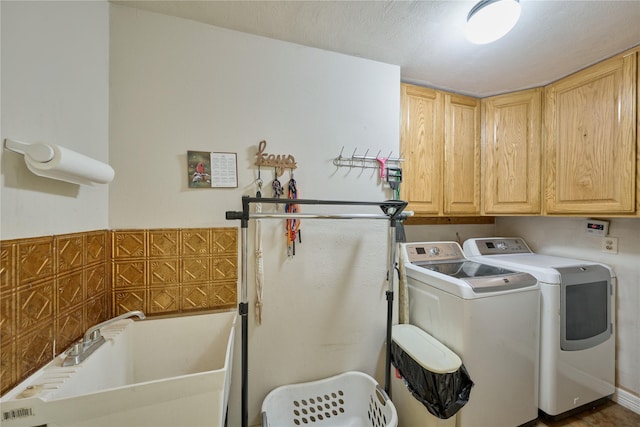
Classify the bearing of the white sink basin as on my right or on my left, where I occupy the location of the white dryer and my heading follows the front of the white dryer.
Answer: on my right

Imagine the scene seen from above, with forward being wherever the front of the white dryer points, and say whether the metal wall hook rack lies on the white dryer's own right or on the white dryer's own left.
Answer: on the white dryer's own right

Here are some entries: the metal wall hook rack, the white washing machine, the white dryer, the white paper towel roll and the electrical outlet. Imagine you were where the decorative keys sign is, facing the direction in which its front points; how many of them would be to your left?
4

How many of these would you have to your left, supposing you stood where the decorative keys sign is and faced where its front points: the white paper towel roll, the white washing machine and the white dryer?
2

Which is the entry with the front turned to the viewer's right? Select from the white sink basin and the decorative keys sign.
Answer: the white sink basin

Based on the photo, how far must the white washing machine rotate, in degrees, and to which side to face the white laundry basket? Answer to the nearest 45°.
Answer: approximately 90° to its right

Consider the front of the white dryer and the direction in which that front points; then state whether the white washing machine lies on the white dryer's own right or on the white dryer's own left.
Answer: on the white dryer's own right

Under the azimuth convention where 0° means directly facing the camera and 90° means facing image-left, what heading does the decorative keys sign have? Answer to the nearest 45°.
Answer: approximately 0°
